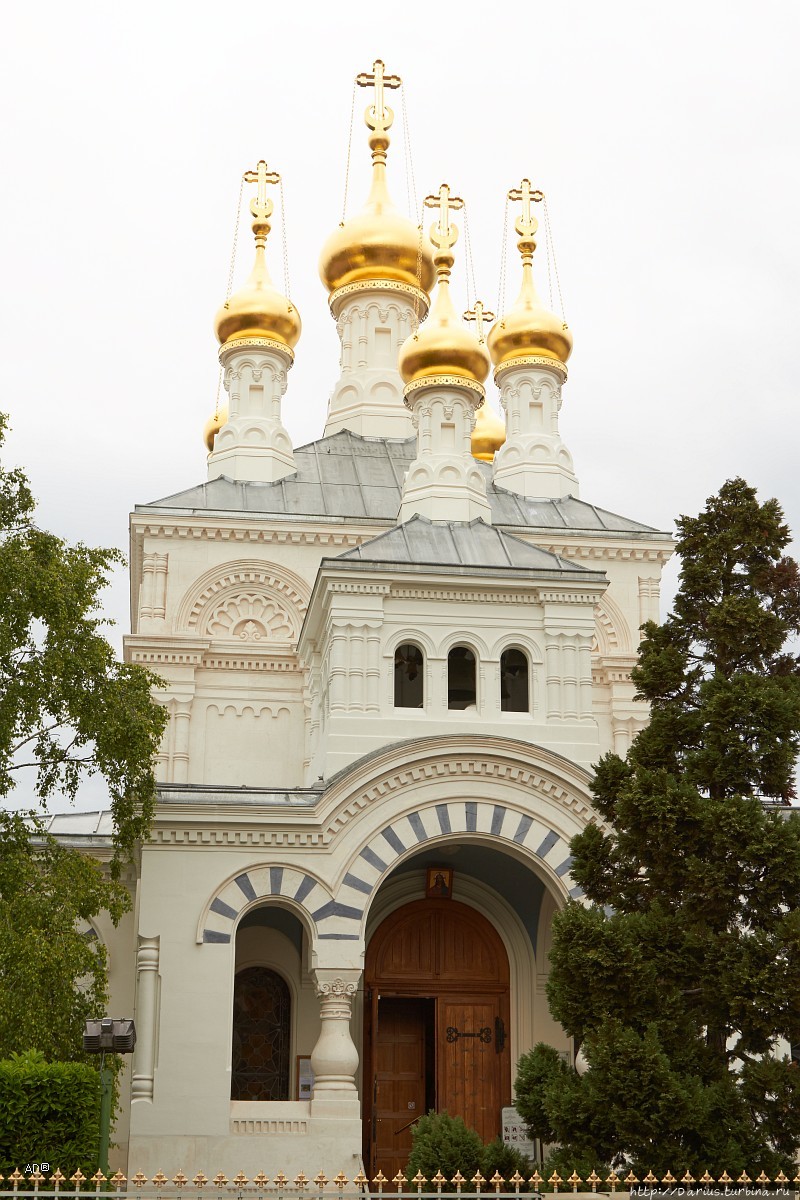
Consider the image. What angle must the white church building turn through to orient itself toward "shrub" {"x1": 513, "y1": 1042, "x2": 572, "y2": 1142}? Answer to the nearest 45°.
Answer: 0° — it already faces it

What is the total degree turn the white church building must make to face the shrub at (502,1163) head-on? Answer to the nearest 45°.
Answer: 0° — it already faces it

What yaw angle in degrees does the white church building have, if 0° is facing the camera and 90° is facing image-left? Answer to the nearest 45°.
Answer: approximately 0°

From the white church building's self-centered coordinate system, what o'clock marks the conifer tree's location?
The conifer tree is roughly at 11 o'clock from the white church building.

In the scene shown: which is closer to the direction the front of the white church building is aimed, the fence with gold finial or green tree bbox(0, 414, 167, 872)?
the fence with gold finial

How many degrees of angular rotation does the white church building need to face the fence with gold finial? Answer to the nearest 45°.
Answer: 0° — it already faces it

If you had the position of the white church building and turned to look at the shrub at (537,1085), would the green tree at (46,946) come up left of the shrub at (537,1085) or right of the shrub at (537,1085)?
right
